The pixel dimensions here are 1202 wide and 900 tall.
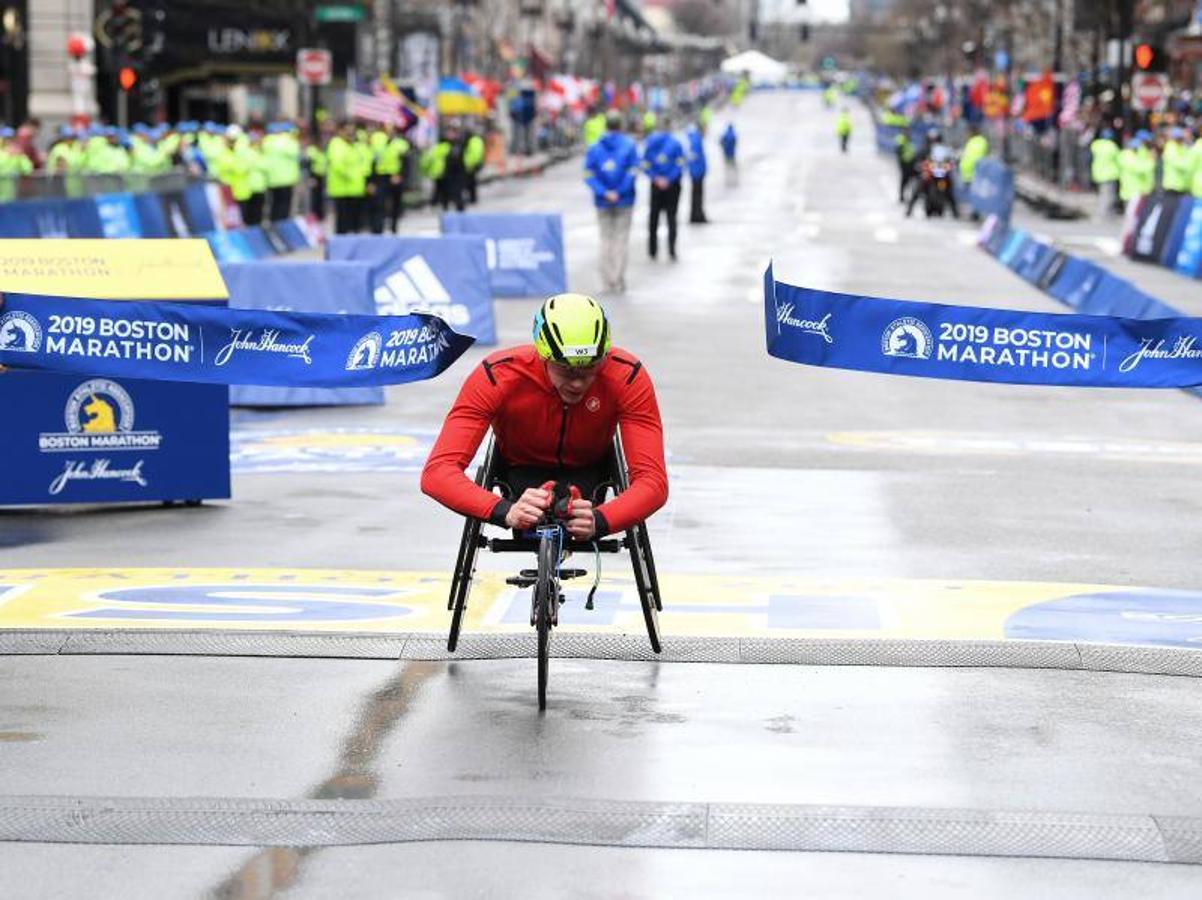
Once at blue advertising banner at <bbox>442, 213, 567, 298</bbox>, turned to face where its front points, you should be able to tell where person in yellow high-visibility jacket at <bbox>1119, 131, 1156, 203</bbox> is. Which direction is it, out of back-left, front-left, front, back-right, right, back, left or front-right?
back-left

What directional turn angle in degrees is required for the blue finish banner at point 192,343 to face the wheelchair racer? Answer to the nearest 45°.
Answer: approximately 45° to its left

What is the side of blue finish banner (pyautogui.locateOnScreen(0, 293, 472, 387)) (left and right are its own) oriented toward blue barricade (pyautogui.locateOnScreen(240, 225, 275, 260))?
back

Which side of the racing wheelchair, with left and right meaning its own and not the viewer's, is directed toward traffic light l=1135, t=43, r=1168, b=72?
back

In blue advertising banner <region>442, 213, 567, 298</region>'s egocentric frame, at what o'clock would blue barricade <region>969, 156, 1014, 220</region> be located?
The blue barricade is roughly at 7 o'clock from the blue advertising banner.

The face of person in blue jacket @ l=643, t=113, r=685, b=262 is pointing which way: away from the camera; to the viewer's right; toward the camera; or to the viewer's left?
away from the camera
